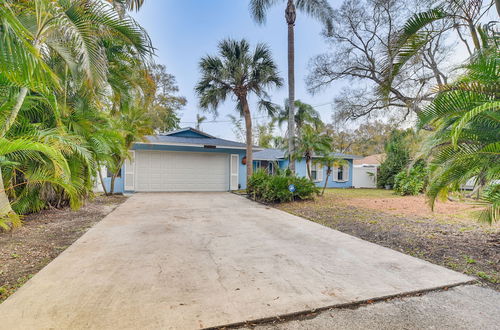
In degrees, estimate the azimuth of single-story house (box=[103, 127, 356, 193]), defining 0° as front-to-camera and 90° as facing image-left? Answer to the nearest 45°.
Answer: approximately 0°

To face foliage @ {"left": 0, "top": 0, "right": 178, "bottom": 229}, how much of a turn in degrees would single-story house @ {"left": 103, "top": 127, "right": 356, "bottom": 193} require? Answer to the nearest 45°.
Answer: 0° — it already faces it

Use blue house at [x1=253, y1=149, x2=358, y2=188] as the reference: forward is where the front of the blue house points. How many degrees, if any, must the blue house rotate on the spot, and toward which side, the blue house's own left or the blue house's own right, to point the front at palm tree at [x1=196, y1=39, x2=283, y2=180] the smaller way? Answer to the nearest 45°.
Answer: approximately 45° to the blue house's own right

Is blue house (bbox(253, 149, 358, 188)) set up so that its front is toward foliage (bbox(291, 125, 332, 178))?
yes

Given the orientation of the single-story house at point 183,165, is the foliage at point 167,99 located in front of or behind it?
behind
